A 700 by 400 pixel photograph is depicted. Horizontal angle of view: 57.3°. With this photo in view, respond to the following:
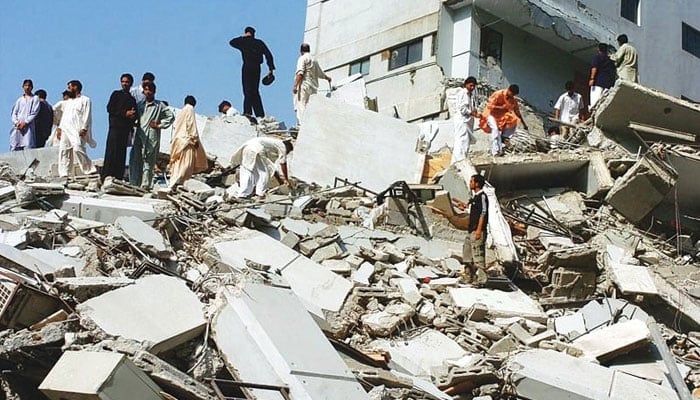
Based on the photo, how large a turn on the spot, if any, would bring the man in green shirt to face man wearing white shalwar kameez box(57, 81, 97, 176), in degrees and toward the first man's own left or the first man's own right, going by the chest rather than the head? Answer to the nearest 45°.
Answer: approximately 135° to the first man's own right

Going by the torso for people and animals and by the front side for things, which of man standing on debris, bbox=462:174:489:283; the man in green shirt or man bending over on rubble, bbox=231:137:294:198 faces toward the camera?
the man in green shirt

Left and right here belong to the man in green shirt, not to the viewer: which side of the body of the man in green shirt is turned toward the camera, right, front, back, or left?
front

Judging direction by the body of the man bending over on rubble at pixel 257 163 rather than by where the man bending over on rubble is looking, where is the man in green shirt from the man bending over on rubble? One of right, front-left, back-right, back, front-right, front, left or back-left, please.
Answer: back

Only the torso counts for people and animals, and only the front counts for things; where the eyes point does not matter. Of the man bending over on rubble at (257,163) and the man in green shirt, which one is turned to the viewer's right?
the man bending over on rubble

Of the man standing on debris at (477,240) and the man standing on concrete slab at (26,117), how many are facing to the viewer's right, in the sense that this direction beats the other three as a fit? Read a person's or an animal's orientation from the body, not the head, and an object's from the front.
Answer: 0

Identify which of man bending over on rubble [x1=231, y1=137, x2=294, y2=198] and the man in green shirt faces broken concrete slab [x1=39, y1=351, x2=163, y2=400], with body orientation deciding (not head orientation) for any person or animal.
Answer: the man in green shirt

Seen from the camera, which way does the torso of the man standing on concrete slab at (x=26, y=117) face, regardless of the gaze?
toward the camera

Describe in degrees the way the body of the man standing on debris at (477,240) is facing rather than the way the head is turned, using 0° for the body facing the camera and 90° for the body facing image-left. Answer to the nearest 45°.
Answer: approximately 90°

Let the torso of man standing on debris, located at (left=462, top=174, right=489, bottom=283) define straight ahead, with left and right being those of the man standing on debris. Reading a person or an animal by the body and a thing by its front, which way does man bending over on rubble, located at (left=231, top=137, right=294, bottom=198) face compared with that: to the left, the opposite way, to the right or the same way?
the opposite way

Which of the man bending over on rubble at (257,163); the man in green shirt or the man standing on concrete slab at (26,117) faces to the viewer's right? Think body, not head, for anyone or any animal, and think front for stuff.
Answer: the man bending over on rubble

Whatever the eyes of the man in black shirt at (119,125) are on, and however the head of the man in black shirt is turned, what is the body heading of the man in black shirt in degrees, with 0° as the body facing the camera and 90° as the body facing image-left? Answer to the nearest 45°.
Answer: approximately 315°

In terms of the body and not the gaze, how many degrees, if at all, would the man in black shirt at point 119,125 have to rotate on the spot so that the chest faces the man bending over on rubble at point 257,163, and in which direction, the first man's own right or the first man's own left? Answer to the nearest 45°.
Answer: approximately 45° to the first man's own left

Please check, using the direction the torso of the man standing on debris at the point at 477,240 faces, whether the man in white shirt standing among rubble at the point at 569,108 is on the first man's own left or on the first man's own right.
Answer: on the first man's own right

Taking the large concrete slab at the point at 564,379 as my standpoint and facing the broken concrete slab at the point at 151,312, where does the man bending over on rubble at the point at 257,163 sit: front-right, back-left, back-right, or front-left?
front-right

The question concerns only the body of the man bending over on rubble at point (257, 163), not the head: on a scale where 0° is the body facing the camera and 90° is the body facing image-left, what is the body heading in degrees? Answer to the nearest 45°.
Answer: approximately 270°
